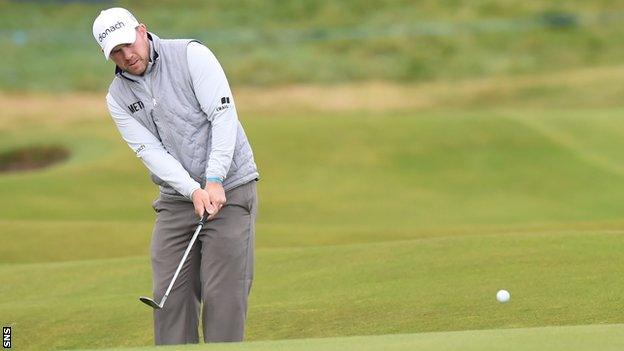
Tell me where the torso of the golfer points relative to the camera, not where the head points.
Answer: toward the camera

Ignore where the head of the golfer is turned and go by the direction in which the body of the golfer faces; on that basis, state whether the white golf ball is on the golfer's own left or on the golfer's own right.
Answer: on the golfer's own left
